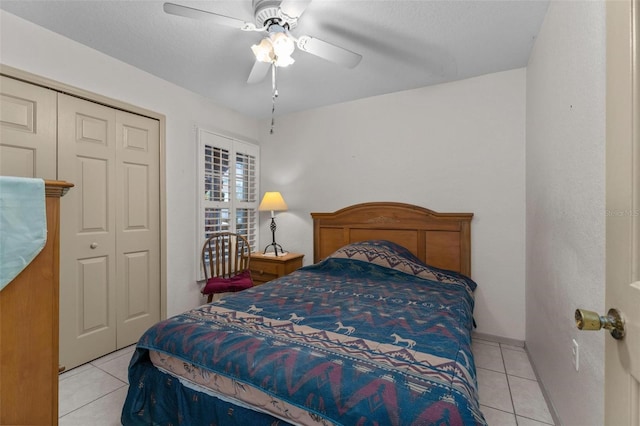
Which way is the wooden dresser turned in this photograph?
to the viewer's right

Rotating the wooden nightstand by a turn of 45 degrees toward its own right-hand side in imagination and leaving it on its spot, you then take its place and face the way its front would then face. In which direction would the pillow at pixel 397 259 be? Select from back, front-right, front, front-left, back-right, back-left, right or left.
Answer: back-left

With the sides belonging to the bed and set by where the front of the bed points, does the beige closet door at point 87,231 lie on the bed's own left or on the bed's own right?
on the bed's own right

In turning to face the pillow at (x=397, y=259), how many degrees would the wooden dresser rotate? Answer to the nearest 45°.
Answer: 0° — it already faces it

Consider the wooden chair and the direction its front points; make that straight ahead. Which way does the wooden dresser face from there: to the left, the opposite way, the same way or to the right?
to the left

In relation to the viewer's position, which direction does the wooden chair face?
facing the viewer and to the right of the viewer

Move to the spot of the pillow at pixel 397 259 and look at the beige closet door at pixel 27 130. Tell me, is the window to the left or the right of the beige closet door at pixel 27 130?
right

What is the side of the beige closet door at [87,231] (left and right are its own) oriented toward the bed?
front

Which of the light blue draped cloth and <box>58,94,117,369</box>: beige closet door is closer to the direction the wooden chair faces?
the light blue draped cloth

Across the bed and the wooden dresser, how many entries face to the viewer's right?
1

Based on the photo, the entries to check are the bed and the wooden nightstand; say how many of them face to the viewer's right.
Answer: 0

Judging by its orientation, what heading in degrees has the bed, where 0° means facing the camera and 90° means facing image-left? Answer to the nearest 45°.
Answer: approximately 45°

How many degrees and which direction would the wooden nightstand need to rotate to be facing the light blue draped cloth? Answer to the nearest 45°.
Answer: approximately 45° to its left
